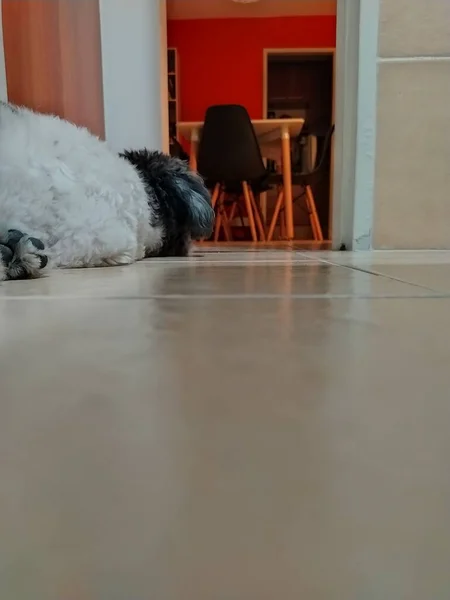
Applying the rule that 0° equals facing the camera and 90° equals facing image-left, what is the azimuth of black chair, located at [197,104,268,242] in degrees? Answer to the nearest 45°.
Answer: approximately 180°

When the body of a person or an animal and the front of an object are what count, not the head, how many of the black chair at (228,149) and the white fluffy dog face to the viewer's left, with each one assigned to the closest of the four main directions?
0

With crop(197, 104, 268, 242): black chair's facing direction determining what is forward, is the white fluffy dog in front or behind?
behind

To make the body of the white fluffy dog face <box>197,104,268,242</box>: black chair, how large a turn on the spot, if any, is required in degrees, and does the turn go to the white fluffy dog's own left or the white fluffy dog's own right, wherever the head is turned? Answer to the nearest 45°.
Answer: approximately 45° to the white fluffy dog's own left

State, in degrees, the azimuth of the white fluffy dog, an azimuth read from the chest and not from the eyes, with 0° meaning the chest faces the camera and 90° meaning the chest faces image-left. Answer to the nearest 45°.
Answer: approximately 225°

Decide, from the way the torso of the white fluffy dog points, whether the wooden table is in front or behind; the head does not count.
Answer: in front
